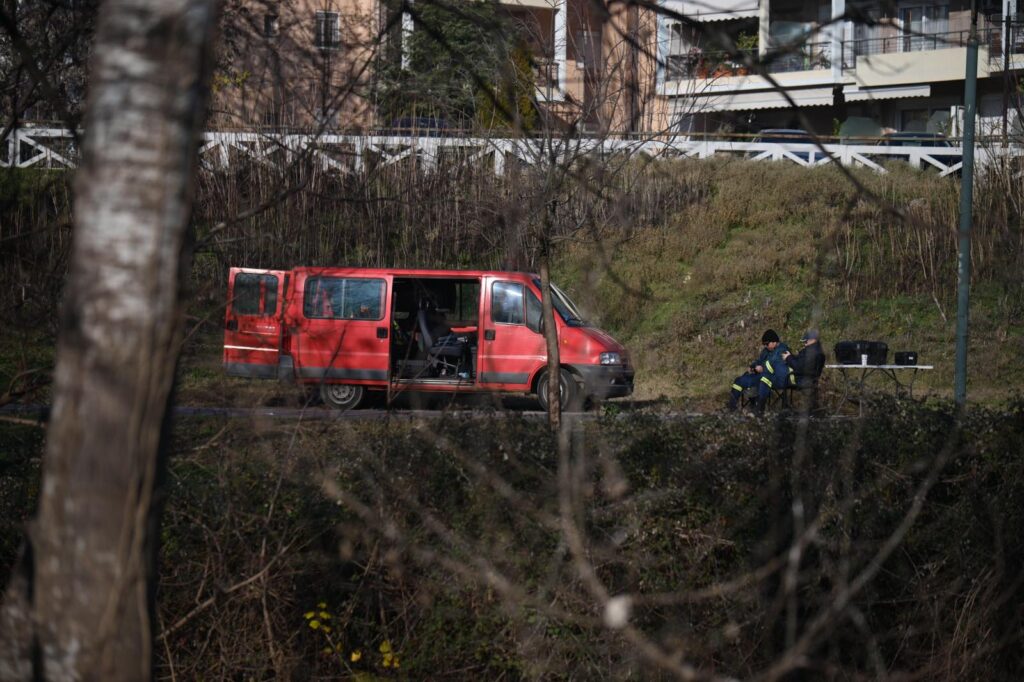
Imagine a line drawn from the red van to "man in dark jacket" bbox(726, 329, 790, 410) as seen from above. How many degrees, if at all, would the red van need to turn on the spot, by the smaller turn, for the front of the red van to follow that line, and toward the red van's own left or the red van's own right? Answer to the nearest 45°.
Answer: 0° — it already faces them

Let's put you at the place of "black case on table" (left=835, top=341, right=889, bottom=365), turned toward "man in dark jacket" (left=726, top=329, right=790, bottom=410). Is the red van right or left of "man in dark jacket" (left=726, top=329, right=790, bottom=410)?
right

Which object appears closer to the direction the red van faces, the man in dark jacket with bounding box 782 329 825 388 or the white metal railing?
the man in dark jacket

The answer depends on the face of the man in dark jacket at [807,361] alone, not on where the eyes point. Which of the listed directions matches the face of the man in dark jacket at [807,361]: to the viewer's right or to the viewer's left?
to the viewer's left

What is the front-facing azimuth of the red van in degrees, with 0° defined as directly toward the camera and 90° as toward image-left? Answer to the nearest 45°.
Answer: approximately 270°

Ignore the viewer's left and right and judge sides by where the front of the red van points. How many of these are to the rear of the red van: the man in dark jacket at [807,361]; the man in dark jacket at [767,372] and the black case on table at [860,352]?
0

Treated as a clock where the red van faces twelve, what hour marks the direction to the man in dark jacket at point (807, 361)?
The man in dark jacket is roughly at 1 o'clock from the red van.

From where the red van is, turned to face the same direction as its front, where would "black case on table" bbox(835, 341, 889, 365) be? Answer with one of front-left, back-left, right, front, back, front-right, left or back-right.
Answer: front

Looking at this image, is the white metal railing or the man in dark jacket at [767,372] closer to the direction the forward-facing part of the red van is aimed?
the man in dark jacket
